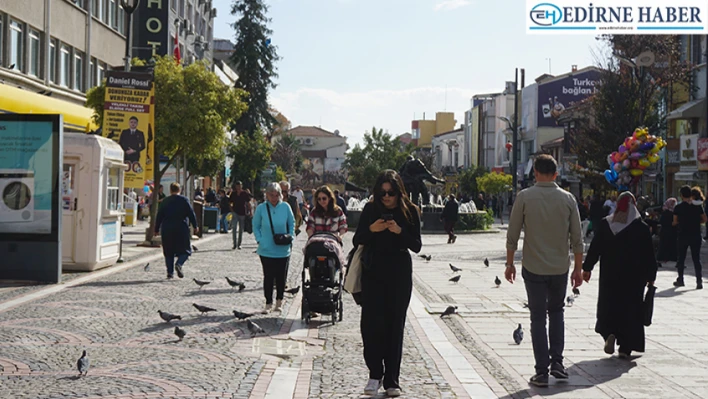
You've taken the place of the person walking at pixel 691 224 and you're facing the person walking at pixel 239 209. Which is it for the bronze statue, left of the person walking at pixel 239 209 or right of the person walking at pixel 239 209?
right

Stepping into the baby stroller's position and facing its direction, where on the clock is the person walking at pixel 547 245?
The person walking is roughly at 11 o'clock from the baby stroller.

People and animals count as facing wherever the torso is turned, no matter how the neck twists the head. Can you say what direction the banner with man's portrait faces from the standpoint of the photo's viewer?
facing the viewer

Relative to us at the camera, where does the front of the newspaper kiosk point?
facing to the right of the viewer

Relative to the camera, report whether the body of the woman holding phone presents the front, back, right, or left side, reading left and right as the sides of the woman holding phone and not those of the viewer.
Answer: front

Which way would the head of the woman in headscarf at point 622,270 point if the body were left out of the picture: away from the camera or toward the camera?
away from the camera

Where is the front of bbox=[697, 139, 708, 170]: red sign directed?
toward the camera

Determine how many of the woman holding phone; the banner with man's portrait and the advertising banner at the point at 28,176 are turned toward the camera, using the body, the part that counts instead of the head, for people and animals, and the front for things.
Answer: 3

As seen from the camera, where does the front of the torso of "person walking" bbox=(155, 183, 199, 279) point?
away from the camera
